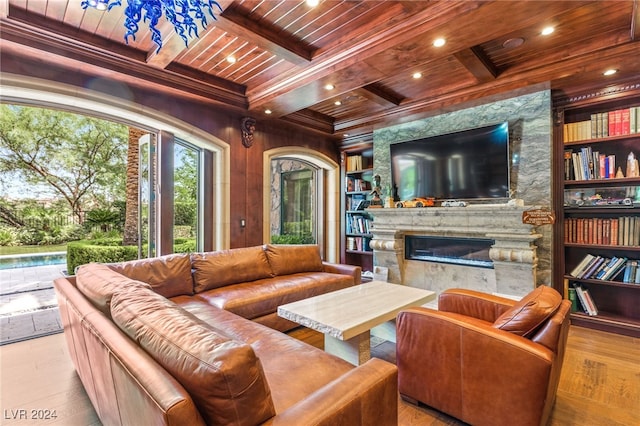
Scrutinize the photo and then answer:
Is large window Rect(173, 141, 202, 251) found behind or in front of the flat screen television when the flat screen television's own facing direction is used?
in front

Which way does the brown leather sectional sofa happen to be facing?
to the viewer's right

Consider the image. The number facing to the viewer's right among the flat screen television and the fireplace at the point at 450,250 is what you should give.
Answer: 0

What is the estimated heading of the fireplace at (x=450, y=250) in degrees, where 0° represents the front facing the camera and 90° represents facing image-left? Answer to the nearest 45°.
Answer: approximately 45°

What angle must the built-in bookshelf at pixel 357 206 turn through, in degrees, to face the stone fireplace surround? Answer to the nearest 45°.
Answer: approximately 90° to its left

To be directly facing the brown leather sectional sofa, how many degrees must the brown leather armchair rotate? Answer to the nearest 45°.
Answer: approximately 45° to its left

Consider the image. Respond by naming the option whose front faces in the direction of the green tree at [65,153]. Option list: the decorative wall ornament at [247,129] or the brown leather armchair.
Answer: the brown leather armchair

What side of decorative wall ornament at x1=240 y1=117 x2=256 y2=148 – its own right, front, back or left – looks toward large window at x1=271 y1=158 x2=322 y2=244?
left

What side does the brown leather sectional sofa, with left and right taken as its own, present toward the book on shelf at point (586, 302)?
front

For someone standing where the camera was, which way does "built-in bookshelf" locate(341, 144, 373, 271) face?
facing the viewer and to the left of the viewer

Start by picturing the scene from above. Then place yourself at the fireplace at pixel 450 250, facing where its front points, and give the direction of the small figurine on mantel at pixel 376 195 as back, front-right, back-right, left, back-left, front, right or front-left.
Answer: front-right

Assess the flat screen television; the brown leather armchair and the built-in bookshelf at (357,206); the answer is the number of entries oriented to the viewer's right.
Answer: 0
